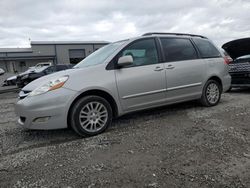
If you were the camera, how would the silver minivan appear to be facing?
facing the viewer and to the left of the viewer

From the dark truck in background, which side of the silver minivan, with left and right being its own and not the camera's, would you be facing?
back
